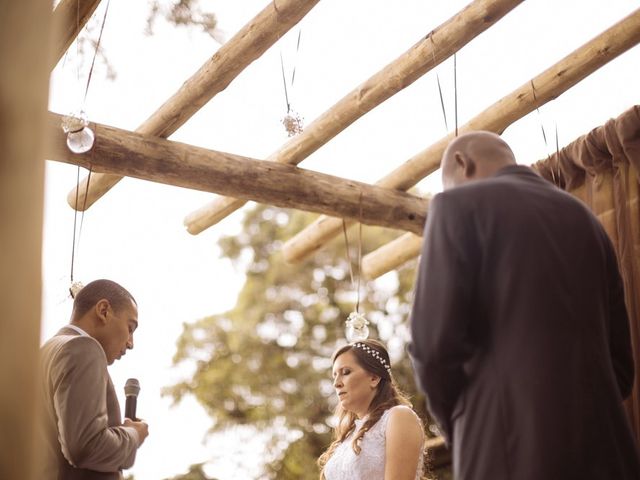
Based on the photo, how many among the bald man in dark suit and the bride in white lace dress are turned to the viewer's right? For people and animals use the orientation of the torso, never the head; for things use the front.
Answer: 0

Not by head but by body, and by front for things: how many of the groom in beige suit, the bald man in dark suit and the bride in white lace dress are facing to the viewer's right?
1

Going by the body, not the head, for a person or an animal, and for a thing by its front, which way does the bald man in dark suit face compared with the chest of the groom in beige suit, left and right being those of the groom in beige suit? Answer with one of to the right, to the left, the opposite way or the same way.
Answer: to the left

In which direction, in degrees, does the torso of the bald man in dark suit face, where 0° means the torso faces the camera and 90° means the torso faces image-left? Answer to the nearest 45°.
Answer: approximately 135°

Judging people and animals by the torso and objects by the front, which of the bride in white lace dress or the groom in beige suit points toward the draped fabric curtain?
the groom in beige suit

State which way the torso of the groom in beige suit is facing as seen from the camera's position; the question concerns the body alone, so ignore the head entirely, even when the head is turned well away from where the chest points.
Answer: to the viewer's right

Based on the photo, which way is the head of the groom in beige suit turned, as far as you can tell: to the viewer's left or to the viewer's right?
to the viewer's right

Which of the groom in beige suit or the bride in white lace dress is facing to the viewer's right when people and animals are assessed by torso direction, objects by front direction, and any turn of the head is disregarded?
the groom in beige suit

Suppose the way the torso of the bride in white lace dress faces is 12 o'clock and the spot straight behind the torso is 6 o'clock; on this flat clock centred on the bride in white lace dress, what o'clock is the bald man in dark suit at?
The bald man in dark suit is roughly at 10 o'clock from the bride in white lace dress.

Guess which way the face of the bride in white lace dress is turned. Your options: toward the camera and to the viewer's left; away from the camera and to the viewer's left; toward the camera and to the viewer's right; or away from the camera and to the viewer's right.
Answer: toward the camera and to the viewer's left

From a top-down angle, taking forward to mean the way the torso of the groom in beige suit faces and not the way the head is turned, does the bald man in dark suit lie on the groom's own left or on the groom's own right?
on the groom's own right
